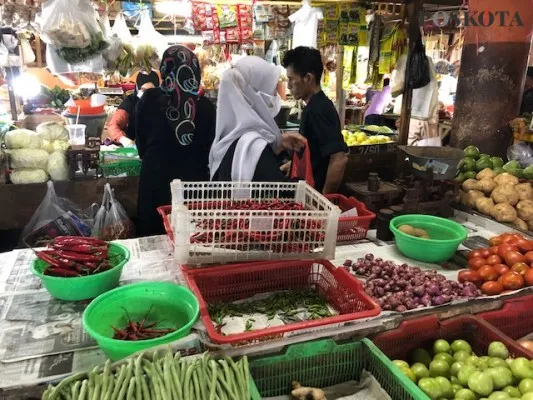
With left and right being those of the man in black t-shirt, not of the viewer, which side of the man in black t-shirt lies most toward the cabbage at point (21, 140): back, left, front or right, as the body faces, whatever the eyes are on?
front

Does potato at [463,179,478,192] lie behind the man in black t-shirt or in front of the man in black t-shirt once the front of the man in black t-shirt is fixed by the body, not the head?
behind

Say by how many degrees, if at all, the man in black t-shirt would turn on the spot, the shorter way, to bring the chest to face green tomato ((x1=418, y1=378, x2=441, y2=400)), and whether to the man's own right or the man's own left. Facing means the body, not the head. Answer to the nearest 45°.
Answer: approximately 90° to the man's own left

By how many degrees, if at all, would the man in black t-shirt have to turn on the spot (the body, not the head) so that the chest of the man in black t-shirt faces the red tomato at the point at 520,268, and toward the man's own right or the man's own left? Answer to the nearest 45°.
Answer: approximately 135° to the man's own left

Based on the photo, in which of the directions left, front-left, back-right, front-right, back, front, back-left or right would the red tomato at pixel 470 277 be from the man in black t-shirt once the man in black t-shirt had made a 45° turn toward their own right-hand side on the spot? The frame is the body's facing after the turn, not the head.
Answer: back

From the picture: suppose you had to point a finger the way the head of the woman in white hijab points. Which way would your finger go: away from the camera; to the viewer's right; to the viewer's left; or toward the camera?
to the viewer's right

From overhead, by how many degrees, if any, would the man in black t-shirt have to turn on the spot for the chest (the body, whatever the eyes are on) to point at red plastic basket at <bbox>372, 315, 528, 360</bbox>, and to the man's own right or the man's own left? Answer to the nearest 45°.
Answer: approximately 90° to the man's own left

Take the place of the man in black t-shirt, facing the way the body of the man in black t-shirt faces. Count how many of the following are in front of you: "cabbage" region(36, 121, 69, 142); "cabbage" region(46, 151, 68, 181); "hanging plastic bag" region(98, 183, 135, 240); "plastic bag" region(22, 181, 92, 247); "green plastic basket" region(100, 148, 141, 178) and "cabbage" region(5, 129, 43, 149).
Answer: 6

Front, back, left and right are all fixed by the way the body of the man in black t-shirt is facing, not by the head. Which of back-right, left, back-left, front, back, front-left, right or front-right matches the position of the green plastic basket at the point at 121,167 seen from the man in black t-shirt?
front

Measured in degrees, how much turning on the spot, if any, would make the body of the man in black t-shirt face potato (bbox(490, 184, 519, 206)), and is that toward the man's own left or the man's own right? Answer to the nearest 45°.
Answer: approximately 180°

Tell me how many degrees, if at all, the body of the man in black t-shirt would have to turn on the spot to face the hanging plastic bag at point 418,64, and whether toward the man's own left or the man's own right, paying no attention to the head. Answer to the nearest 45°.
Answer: approximately 135° to the man's own right

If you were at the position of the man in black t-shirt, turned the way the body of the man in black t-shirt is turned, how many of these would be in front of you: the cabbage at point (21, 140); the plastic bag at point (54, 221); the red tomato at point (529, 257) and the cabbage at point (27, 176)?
3

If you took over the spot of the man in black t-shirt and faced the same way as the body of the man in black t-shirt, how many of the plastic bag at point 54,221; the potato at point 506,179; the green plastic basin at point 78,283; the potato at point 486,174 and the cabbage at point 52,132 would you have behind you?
2

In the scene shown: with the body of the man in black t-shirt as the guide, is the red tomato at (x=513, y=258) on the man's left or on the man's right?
on the man's left

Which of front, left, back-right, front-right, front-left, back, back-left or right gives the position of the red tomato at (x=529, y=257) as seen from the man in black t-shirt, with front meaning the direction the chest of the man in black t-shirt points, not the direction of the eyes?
back-left

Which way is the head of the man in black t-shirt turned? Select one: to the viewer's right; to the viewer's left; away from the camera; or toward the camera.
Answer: to the viewer's left

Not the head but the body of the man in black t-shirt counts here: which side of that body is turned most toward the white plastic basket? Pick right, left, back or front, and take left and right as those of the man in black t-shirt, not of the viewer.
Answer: left

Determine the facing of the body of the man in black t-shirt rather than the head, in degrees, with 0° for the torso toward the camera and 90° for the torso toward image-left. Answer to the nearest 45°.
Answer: approximately 90°

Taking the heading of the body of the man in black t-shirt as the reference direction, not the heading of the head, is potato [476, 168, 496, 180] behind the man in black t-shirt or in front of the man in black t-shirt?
behind
